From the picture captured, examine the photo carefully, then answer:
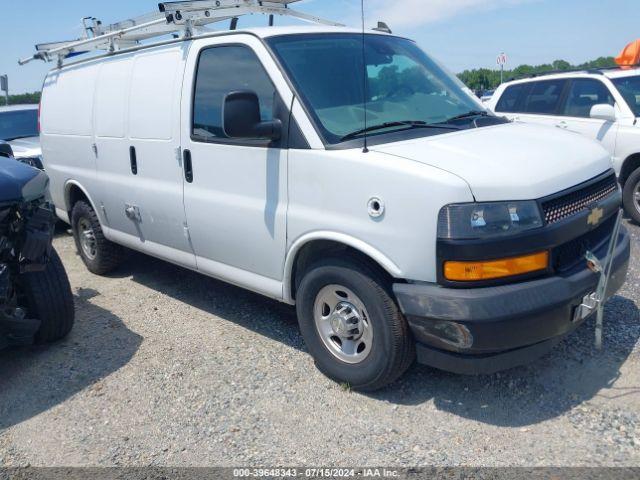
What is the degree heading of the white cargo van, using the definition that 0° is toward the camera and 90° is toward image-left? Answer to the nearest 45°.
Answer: approximately 315°

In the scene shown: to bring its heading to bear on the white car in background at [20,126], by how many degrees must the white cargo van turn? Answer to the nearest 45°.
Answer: approximately 180°

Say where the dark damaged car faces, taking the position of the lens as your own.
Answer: facing the viewer and to the right of the viewer

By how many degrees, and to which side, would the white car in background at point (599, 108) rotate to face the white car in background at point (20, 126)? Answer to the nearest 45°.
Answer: approximately 135° to its right

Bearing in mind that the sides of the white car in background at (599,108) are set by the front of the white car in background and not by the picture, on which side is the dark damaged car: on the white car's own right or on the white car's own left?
on the white car's own right

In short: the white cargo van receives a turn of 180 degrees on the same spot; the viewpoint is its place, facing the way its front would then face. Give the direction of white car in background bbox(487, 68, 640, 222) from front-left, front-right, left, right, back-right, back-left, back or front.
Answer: right

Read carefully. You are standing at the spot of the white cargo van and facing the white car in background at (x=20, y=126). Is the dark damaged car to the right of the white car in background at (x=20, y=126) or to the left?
left

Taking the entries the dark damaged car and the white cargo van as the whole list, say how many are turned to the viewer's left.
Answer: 0

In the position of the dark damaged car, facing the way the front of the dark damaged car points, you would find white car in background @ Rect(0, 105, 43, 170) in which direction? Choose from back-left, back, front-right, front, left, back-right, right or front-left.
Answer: back-left
